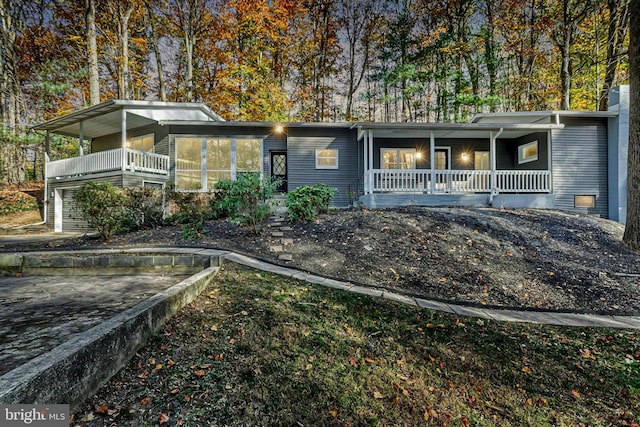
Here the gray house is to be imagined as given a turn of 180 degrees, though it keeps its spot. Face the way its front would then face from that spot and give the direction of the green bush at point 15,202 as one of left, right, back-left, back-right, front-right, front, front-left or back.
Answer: left

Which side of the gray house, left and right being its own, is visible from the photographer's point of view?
front

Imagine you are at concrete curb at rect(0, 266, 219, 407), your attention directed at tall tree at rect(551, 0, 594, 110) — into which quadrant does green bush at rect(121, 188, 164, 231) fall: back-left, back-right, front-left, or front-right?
front-left

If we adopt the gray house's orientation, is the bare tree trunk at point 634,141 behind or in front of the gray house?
in front

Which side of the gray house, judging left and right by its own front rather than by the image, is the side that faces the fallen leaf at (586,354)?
front

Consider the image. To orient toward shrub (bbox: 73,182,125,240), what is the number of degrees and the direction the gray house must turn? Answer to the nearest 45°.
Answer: approximately 45° to its right

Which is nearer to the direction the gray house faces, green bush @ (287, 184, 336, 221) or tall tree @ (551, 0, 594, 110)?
the green bush

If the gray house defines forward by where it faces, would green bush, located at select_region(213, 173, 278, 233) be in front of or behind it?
in front
